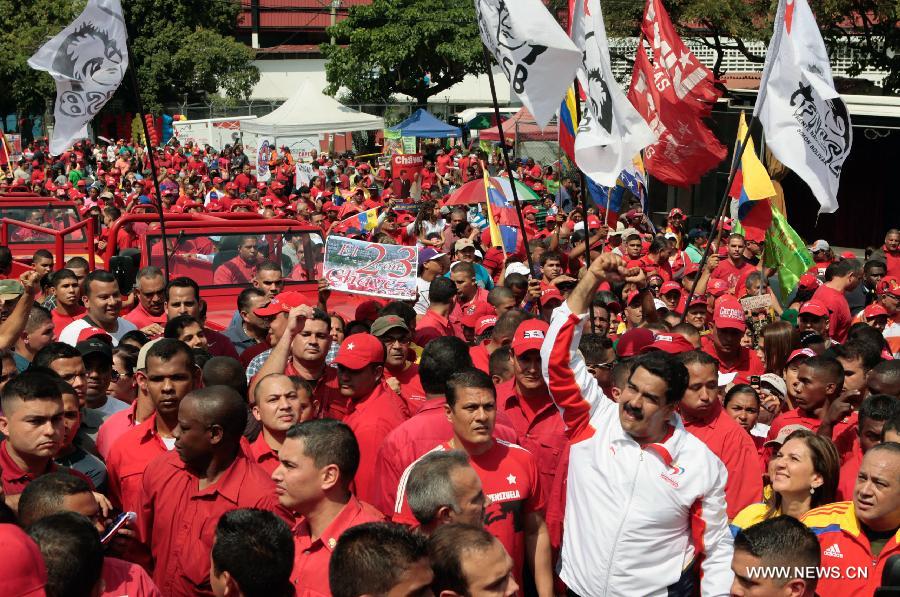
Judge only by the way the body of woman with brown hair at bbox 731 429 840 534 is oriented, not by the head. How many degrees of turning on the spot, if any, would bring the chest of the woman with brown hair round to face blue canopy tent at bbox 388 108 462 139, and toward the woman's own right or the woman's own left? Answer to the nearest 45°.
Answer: approximately 135° to the woman's own right

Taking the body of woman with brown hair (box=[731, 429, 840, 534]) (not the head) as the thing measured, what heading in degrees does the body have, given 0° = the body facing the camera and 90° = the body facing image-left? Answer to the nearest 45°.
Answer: approximately 45°

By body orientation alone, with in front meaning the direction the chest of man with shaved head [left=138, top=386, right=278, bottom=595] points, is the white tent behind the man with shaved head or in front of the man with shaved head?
behind

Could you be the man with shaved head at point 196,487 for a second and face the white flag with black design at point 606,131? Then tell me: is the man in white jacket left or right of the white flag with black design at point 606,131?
right

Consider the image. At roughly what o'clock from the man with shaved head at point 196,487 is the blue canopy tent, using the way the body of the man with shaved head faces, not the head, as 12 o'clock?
The blue canopy tent is roughly at 5 o'clock from the man with shaved head.

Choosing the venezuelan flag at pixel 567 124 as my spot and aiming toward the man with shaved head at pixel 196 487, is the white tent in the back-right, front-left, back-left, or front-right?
back-right

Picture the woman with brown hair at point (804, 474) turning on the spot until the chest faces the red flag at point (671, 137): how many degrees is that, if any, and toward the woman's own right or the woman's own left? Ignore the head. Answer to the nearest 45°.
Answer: approximately 135° to the woman's own right

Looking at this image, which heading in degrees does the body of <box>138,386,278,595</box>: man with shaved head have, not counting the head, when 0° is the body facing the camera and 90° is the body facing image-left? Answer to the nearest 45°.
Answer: approximately 45°

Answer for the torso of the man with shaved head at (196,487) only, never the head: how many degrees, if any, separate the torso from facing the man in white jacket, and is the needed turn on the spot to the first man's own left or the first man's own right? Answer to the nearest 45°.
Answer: approximately 135° to the first man's own left

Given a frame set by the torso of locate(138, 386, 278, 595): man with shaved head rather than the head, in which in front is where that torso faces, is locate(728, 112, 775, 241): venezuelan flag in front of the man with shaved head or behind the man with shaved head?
behind

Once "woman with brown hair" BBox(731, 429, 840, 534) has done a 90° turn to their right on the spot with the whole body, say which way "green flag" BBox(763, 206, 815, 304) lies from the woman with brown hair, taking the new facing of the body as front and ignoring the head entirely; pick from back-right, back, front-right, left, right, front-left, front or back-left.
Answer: front-right
